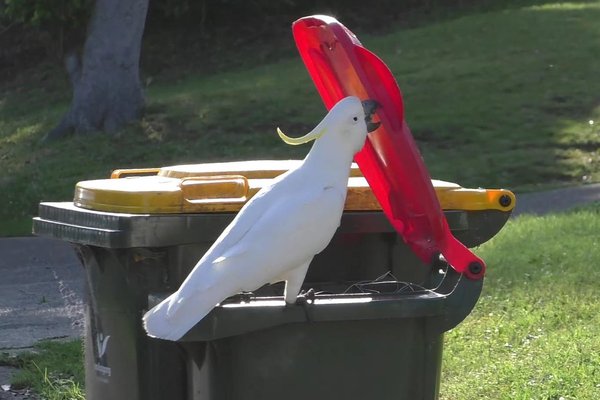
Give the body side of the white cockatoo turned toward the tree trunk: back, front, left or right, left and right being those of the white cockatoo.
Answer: left

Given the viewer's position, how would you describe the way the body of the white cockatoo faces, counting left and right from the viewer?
facing to the right of the viewer
